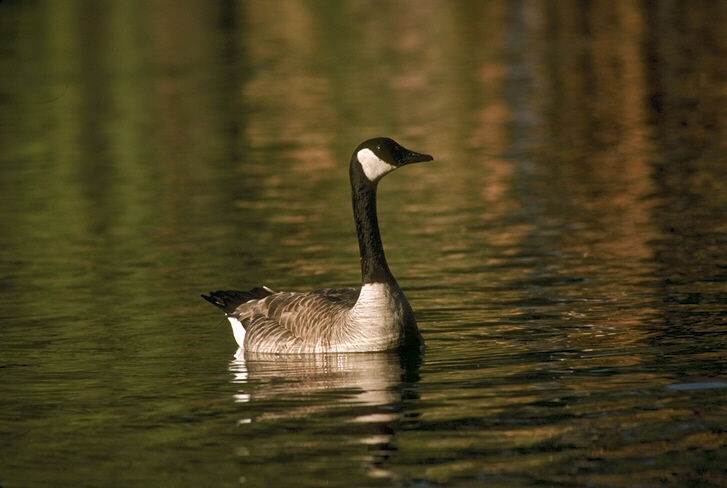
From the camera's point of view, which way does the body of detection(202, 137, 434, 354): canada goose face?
to the viewer's right
